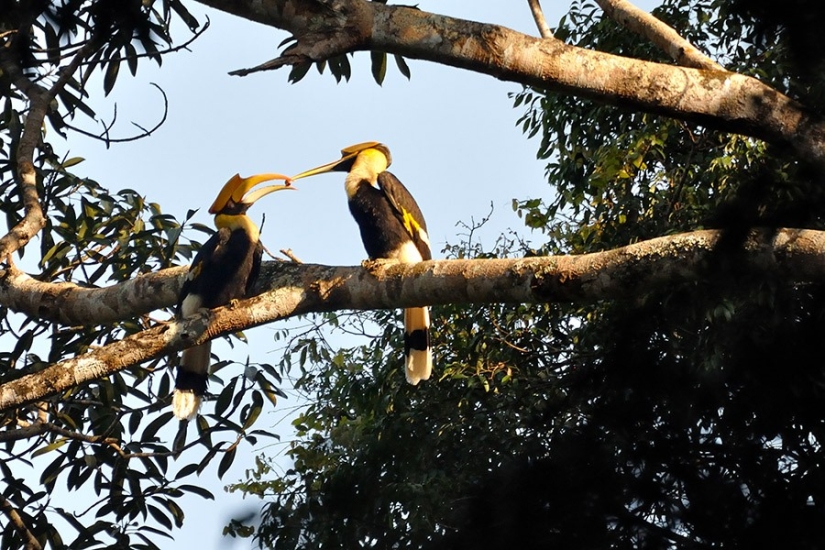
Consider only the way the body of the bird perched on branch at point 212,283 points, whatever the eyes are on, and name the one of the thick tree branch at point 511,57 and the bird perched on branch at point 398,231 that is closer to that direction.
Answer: the bird perched on branch

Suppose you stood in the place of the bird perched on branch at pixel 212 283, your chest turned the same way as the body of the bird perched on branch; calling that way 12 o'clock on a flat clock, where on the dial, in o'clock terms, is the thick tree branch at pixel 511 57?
The thick tree branch is roughly at 11 o'clock from the bird perched on branch.

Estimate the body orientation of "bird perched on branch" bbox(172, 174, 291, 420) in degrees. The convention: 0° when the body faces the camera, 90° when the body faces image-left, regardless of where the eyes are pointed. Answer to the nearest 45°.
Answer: approximately 270°
